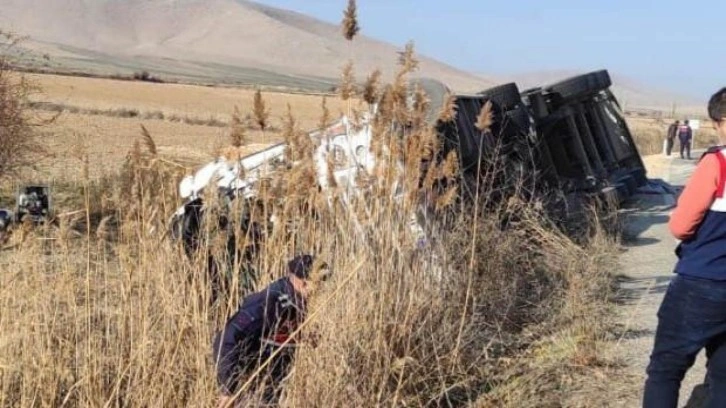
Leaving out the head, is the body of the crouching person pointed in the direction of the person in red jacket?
yes

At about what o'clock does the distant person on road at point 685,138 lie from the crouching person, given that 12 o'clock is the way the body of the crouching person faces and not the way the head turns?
The distant person on road is roughly at 10 o'clock from the crouching person.

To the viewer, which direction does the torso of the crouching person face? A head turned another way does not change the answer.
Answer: to the viewer's right
